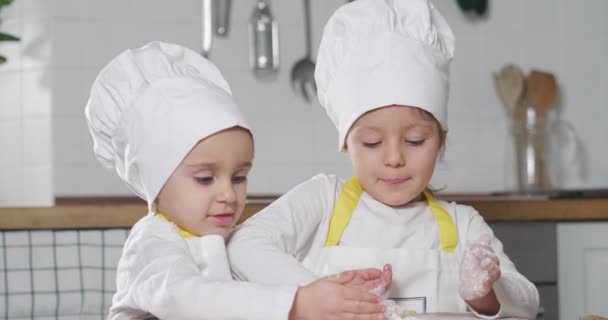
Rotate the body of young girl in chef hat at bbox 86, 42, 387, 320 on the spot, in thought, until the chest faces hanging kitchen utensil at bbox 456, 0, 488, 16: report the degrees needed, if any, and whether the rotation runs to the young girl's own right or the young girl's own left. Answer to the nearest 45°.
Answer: approximately 90° to the young girl's own left

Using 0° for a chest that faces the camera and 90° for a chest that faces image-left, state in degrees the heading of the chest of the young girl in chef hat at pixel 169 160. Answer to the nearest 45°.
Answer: approximately 315°

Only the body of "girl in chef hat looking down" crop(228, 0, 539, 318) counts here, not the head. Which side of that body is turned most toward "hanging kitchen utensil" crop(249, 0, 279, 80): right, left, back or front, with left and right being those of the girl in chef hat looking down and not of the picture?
back

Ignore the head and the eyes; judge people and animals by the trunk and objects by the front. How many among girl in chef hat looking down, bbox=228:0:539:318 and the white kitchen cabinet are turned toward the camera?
2

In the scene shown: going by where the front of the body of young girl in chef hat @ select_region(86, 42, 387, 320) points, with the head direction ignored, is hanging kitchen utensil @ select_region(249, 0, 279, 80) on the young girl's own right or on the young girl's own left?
on the young girl's own left

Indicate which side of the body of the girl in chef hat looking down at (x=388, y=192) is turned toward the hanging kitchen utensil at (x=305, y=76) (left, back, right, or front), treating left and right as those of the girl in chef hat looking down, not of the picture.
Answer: back

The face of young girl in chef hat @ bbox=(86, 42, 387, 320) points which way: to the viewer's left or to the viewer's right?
to the viewer's right

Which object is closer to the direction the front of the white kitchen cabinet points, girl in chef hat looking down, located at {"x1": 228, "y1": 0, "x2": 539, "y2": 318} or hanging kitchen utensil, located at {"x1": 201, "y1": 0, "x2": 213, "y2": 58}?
the girl in chef hat looking down

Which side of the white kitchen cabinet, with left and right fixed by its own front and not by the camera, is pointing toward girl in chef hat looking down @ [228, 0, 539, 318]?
front
